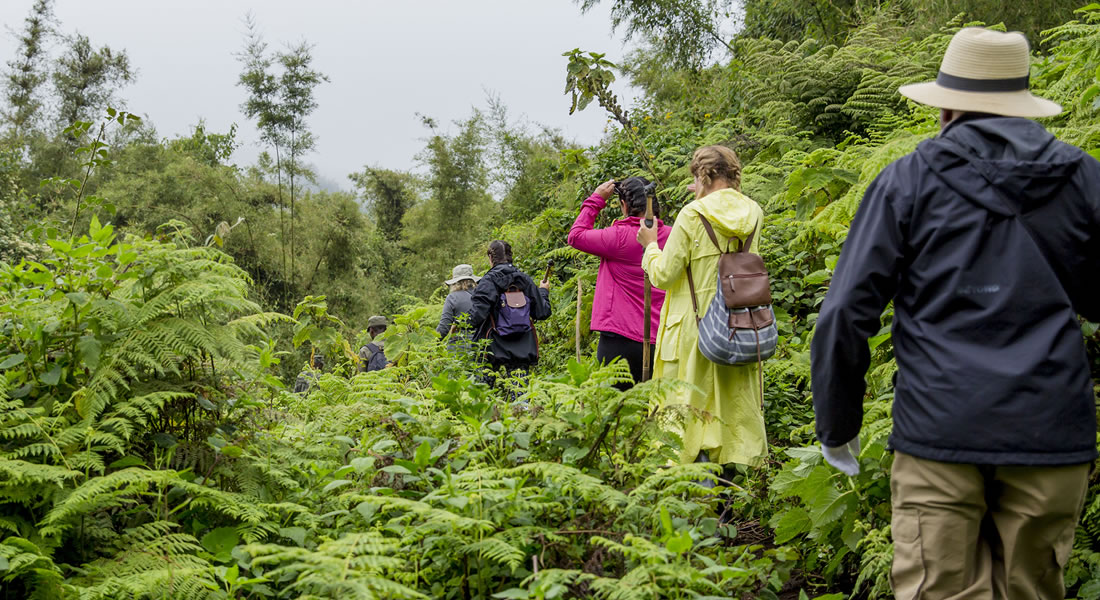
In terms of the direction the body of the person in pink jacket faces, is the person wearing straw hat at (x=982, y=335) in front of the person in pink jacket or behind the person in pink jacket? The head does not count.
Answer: behind

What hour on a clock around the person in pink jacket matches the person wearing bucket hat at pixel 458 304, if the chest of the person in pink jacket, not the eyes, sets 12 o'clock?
The person wearing bucket hat is roughly at 12 o'clock from the person in pink jacket.

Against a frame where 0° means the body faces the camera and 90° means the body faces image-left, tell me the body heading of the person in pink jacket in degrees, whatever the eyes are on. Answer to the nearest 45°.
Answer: approximately 135°

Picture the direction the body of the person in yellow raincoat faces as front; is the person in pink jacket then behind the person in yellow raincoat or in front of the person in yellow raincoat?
in front

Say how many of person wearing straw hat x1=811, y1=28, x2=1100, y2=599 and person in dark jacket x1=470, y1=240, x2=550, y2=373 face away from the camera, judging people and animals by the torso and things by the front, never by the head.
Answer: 2

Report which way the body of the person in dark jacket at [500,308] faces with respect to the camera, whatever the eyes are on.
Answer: away from the camera

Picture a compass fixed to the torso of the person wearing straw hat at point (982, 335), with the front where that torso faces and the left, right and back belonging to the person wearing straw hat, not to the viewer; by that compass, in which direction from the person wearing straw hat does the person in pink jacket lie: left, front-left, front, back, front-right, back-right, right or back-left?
front-left

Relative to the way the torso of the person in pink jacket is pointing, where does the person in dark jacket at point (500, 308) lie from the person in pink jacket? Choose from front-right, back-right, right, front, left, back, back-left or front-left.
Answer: front

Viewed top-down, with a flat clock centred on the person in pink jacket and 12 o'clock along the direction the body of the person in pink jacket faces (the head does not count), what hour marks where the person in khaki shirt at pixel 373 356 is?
The person in khaki shirt is roughly at 12 o'clock from the person in pink jacket.

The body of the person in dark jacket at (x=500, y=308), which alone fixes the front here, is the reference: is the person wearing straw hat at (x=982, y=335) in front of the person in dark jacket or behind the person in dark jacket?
behind

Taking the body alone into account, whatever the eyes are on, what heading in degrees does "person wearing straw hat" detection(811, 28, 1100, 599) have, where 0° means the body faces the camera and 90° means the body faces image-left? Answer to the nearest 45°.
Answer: approximately 180°

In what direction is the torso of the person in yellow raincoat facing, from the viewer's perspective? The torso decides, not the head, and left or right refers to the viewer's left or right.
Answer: facing away from the viewer and to the left of the viewer

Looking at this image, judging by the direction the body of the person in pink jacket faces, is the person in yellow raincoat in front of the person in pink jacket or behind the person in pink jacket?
behind

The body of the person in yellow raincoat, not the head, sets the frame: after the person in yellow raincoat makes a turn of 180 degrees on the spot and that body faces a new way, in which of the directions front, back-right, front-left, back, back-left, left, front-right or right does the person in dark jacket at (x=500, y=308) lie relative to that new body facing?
back
